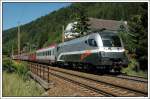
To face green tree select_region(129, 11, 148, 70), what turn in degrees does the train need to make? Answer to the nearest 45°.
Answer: approximately 90° to its left

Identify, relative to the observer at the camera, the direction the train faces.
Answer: facing the viewer and to the right of the viewer
